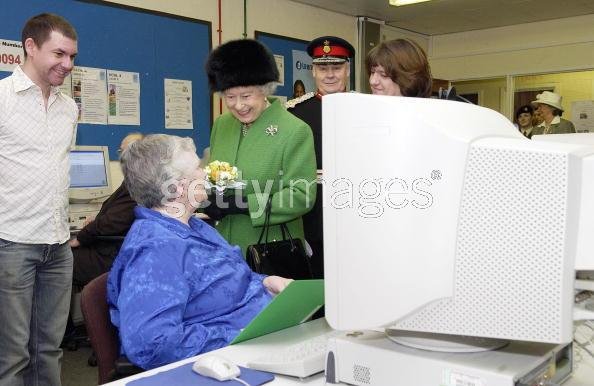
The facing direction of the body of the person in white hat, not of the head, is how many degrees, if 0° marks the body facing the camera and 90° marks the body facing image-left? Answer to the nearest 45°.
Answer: approximately 45°

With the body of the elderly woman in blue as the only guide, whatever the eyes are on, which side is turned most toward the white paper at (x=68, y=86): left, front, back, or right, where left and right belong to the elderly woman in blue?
left

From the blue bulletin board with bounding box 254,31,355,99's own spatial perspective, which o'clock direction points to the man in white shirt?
The man in white shirt is roughly at 2 o'clock from the blue bulletin board.

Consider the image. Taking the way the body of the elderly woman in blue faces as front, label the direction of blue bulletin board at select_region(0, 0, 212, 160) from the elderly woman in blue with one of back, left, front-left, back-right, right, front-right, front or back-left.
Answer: left

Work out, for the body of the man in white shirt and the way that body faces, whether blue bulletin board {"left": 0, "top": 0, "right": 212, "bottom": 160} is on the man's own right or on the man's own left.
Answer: on the man's own left

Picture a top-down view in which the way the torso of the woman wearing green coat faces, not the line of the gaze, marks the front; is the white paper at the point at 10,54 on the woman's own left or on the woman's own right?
on the woman's own right

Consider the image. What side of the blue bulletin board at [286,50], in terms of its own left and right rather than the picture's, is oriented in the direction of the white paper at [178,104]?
right

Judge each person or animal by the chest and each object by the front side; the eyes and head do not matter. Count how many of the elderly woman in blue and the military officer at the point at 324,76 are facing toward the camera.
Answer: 1

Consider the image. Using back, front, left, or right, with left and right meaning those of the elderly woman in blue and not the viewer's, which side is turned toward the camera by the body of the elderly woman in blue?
right

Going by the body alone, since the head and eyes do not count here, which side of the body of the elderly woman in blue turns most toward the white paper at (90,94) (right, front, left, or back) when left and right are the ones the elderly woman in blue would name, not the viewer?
left

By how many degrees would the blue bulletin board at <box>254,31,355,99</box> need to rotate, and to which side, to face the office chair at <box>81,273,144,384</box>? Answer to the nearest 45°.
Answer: approximately 45° to its right

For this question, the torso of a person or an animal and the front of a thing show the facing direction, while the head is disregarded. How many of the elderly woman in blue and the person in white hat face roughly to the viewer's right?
1
